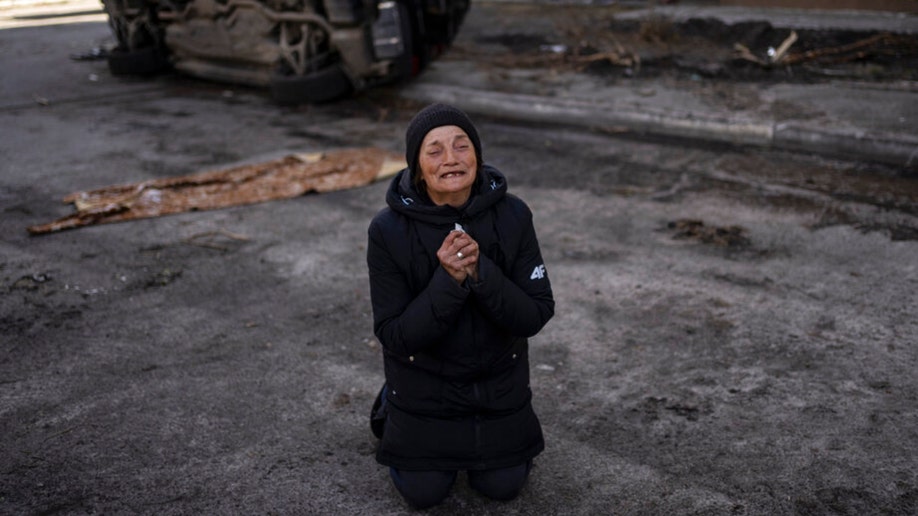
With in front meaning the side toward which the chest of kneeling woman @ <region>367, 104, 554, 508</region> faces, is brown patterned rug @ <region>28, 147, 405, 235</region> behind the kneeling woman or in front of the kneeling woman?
behind

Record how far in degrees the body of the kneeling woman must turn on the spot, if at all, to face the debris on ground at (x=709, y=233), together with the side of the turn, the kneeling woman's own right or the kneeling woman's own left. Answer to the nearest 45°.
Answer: approximately 135° to the kneeling woman's own left

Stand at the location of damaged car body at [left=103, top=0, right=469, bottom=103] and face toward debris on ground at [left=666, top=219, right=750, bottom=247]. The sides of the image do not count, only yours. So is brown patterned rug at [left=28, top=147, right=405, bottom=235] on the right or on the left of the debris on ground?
right

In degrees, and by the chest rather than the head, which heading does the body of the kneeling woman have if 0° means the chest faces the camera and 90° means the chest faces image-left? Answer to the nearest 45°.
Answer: approximately 0°

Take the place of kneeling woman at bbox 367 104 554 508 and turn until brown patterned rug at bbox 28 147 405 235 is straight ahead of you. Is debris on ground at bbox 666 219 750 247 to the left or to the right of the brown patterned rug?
right

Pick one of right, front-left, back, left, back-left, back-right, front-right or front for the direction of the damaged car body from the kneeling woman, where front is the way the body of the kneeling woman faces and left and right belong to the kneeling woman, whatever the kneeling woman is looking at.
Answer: back
